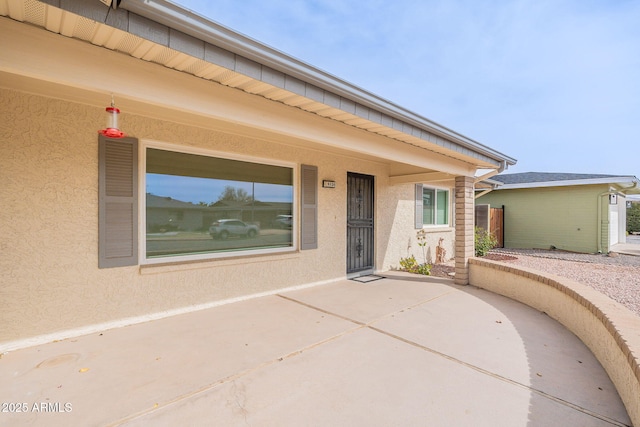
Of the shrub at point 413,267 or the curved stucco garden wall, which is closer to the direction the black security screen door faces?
the curved stucco garden wall

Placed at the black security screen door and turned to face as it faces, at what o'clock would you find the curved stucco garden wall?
The curved stucco garden wall is roughly at 12 o'clock from the black security screen door.

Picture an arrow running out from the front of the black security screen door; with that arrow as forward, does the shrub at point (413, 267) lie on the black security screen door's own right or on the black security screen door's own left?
on the black security screen door's own left

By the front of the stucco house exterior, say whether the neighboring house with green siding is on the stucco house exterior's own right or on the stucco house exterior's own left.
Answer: on the stucco house exterior's own left

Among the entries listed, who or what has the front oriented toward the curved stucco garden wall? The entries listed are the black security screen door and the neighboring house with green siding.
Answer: the black security screen door

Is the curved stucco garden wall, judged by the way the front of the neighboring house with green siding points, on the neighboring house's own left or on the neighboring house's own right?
on the neighboring house's own right

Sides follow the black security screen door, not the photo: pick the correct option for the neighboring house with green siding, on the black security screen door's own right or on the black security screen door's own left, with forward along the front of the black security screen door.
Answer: on the black security screen door's own left

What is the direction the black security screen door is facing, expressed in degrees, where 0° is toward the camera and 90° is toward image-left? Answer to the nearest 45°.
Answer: approximately 315°

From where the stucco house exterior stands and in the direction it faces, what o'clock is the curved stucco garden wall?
The curved stucco garden wall is roughly at 11 o'clock from the stucco house exterior.
